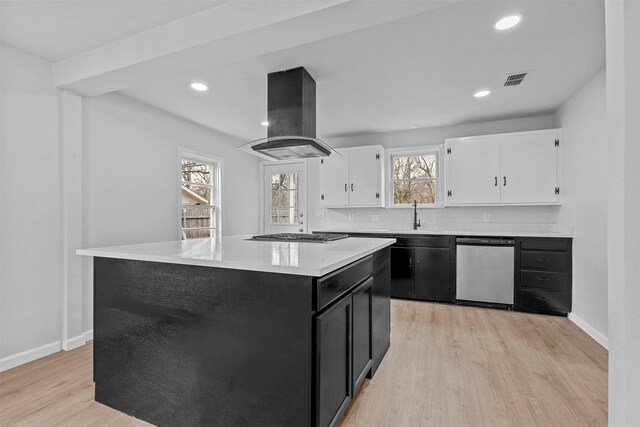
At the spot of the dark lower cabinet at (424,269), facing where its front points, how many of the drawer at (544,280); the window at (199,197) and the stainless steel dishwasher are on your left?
2

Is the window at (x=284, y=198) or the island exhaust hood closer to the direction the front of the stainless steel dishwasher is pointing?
the island exhaust hood

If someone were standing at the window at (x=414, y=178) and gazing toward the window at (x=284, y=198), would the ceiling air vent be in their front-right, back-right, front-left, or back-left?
back-left

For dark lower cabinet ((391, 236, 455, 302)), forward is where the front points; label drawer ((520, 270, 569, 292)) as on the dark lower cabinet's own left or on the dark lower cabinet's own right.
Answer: on the dark lower cabinet's own left

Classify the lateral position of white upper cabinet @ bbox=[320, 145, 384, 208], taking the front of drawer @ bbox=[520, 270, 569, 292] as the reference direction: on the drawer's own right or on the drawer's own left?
on the drawer's own right

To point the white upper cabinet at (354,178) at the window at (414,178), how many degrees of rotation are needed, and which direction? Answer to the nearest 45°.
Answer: approximately 90° to its left

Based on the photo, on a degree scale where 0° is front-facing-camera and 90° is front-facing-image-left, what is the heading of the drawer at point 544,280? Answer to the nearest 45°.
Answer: approximately 0°

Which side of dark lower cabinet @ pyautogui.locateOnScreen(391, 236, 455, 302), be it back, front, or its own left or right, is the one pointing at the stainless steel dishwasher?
left
